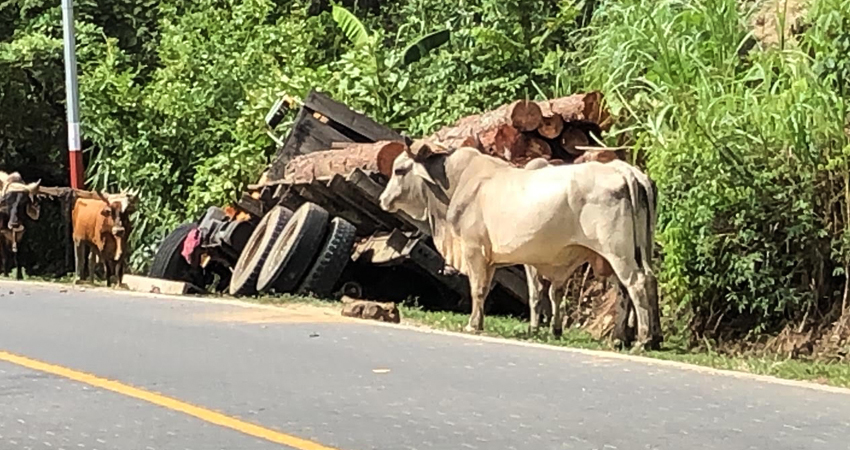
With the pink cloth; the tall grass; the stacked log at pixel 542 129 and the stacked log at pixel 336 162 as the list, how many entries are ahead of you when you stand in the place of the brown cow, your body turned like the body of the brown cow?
4

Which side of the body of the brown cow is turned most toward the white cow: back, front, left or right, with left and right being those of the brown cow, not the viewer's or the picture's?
front

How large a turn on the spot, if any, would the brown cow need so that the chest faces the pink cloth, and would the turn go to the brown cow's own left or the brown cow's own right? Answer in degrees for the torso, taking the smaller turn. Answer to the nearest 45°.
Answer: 0° — it already faces it

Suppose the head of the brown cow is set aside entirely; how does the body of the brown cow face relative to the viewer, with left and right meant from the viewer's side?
facing the viewer and to the right of the viewer

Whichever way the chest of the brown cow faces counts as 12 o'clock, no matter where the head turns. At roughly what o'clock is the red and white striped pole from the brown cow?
The red and white striped pole is roughly at 7 o'clock from the brown cow.

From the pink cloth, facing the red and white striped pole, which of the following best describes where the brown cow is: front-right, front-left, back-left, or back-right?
front-left

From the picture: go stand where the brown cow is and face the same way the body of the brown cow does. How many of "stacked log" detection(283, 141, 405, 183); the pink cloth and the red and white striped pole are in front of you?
2

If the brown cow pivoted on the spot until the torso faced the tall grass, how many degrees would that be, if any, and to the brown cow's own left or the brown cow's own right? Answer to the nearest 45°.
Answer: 0° — it already faces it

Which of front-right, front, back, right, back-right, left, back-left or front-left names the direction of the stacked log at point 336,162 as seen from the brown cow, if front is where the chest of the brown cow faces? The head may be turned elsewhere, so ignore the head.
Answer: front

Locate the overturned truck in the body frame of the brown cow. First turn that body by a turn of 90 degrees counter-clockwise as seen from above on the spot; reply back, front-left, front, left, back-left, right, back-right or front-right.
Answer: right

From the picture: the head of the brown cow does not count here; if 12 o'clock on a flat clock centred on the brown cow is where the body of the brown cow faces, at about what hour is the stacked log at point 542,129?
The stacked log is roughly at 12 o'clock from the brown cow.
